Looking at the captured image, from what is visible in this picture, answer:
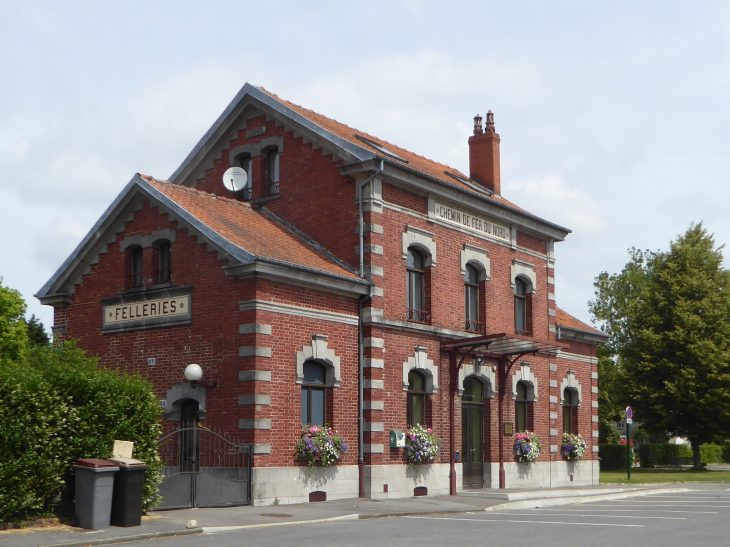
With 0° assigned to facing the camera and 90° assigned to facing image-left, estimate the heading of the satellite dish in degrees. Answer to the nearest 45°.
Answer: approximately 0°

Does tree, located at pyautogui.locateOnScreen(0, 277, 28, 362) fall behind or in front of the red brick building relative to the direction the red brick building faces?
behind

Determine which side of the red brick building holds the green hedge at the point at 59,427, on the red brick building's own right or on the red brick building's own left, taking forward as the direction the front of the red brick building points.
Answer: on the red brick building's own right

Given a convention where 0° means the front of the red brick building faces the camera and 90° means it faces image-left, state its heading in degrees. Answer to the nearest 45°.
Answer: approximately 315°

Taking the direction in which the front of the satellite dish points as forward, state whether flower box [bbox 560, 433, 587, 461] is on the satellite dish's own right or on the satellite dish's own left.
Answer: on the satellite dish's own left

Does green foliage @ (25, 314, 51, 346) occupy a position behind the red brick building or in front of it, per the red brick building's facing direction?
behind

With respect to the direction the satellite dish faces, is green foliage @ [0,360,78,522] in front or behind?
in front
